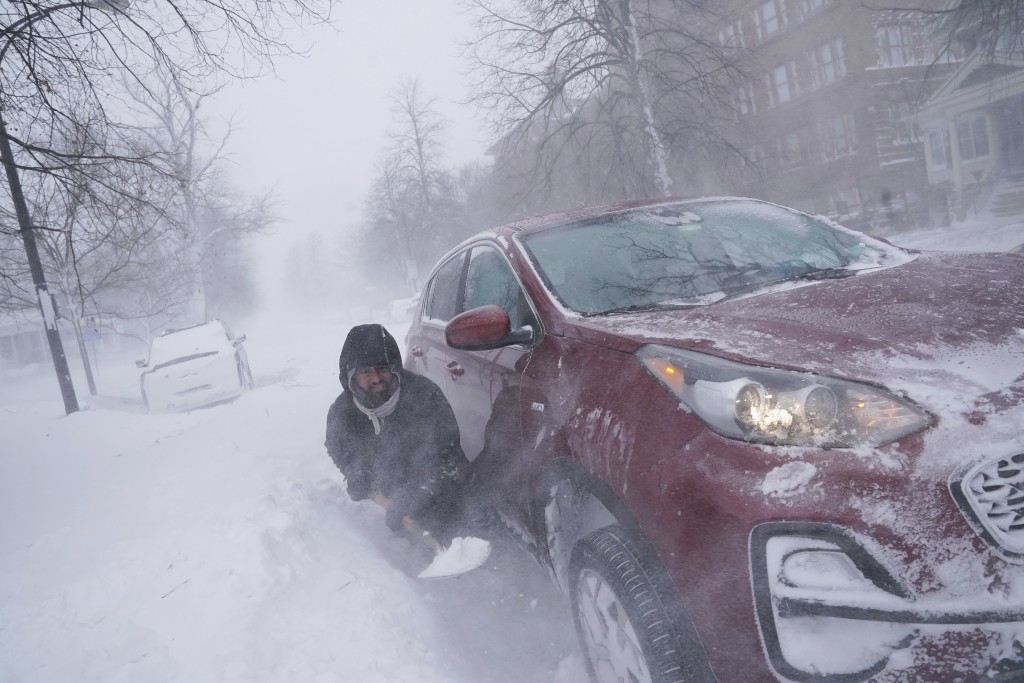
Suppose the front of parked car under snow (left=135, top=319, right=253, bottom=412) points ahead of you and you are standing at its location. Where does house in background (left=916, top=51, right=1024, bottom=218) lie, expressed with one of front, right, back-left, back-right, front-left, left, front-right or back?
left

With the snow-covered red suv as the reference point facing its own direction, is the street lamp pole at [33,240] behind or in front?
behind

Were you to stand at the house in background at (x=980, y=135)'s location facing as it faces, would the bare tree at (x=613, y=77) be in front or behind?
in front

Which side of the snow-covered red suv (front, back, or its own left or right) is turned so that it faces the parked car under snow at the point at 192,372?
back

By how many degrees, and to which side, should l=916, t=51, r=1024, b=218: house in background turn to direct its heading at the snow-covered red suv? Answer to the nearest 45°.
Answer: approximately 45° to its left

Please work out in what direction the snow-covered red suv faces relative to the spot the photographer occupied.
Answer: facing the viewer and to the right of the viewer

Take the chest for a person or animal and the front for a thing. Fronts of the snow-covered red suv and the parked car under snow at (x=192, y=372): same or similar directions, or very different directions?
same or similar directions

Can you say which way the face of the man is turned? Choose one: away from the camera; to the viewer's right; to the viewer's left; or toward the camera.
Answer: toward the camera

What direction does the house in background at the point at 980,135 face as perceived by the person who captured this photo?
facing the viewer and to the left of the viewer

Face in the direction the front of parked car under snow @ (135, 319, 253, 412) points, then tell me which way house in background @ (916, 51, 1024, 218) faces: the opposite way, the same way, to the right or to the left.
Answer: to the right

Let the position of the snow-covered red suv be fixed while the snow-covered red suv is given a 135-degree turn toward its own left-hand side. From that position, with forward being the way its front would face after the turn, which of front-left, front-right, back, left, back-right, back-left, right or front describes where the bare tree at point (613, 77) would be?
front

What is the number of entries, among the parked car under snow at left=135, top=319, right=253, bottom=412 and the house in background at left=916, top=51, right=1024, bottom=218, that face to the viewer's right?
0

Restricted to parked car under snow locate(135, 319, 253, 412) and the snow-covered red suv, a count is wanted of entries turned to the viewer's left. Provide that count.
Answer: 0
